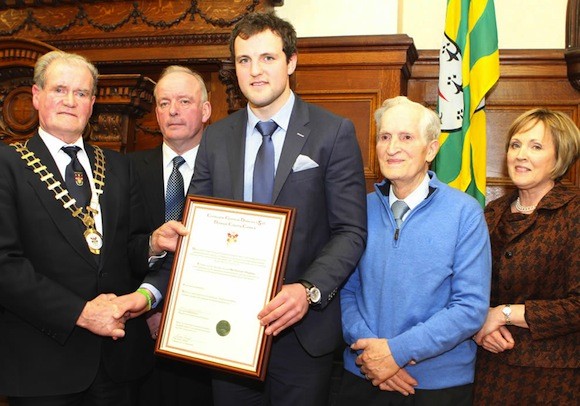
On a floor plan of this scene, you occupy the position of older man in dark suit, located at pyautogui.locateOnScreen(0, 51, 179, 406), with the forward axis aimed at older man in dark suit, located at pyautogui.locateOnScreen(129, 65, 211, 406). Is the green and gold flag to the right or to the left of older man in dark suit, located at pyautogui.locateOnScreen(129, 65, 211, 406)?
right

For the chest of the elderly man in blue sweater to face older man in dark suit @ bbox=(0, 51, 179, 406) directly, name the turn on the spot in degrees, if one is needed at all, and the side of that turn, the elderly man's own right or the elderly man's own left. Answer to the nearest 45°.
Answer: approximately 45° to the elderly man's own right

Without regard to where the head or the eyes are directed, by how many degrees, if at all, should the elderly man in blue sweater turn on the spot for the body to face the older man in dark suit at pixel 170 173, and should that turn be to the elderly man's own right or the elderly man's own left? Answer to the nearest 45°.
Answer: approximately 90° to the elderly man's own right

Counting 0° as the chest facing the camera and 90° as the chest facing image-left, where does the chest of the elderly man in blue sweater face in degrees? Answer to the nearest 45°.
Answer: approximately 45°
